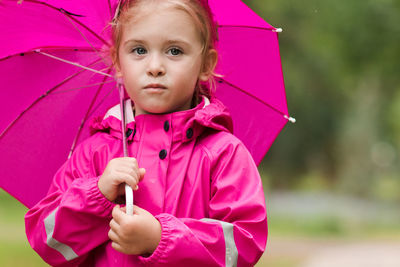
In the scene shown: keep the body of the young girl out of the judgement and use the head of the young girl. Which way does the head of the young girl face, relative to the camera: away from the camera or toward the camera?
toward the camera

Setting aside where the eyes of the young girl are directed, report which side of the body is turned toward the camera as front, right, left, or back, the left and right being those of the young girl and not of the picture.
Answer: front
